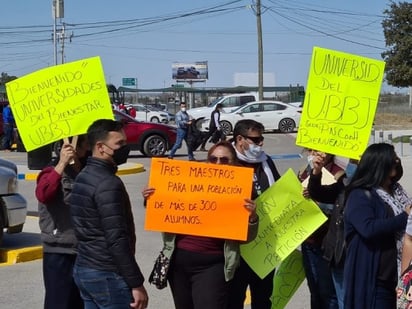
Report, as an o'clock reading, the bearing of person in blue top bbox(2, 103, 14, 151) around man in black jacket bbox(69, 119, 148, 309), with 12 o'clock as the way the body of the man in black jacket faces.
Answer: The person in blue top is roughly at 10 o'clock from the man in black jacket.

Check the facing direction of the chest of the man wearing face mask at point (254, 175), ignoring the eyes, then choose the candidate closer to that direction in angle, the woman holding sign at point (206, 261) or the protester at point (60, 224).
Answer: the woman holding sign

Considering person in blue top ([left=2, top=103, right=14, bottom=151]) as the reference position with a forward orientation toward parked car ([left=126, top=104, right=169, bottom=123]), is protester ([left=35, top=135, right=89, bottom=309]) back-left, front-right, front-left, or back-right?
back-right

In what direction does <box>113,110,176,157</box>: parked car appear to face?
to the viewer's right

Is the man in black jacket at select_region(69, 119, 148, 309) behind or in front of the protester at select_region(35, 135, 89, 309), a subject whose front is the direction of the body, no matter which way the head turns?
in front

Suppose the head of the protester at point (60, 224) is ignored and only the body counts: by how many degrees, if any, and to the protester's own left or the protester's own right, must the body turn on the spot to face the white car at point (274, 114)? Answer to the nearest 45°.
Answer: approximately 135° to the protester's own left

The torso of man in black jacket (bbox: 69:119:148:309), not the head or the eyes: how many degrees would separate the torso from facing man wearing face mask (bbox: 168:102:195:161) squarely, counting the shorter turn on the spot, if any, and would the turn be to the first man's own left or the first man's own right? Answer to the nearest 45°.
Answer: approximately 45° to the first man's own left

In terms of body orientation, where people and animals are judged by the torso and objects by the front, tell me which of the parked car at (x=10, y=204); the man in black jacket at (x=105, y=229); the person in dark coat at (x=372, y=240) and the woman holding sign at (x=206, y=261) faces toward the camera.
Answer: the woman holding sign

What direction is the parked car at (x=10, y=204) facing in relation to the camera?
to the viewer's right
